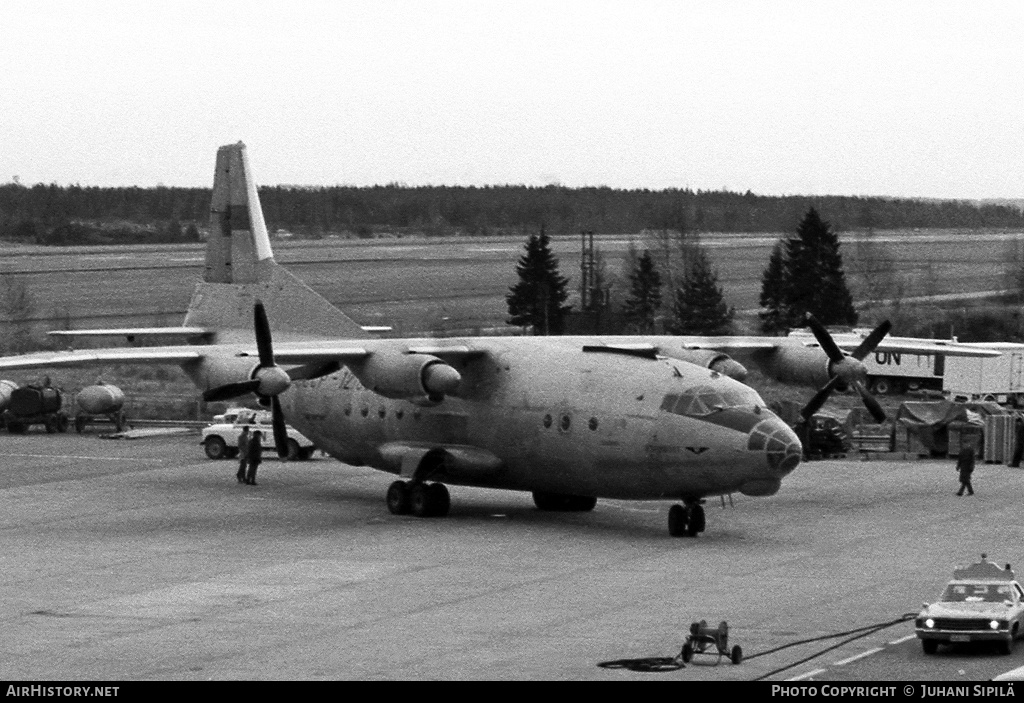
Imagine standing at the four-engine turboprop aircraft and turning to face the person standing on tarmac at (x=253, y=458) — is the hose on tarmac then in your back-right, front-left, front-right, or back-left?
back-left

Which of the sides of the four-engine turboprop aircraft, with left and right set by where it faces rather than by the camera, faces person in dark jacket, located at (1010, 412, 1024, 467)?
left

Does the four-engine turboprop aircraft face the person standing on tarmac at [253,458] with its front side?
no

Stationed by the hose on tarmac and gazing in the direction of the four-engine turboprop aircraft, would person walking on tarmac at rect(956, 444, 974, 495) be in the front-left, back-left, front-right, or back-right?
front-right

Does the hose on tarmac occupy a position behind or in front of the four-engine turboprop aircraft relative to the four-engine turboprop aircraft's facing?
in front

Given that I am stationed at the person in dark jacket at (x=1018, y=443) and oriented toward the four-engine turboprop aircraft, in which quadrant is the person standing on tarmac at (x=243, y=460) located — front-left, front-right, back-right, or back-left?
front-right

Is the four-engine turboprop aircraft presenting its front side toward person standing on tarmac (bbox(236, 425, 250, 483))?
no

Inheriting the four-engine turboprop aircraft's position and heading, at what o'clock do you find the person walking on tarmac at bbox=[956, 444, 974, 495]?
The person walking on tarmac is roughly at 10 o'clock from the four-engine turboprop aircraft.

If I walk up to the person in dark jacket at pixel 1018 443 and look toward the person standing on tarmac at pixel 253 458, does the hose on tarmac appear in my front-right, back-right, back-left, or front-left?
front-left

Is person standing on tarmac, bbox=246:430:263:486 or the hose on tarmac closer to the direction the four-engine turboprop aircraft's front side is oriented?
the hose on tarmac

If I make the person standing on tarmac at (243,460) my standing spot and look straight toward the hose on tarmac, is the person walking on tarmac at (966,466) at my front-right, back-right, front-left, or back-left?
front-left
